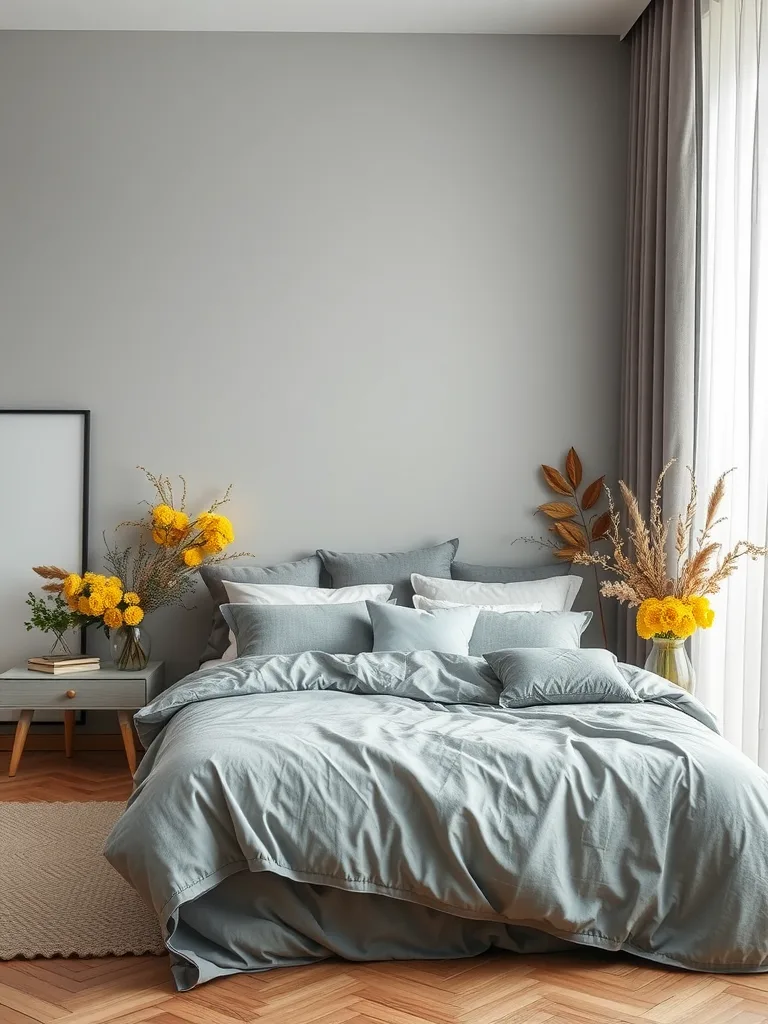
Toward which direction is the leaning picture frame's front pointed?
toward the camera

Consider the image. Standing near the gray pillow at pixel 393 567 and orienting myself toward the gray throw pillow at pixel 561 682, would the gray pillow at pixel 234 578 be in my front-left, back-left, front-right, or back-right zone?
back-right

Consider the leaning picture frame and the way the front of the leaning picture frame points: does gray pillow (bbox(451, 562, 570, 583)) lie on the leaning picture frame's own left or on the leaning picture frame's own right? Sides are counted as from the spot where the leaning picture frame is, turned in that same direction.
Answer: on the leaning picture frame's own left

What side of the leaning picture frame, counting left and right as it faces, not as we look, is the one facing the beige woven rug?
front

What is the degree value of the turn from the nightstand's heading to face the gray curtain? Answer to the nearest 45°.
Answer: approximately 90° to its left

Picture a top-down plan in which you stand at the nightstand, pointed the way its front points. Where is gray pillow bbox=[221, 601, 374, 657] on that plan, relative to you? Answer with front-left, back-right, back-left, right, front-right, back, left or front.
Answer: front-left

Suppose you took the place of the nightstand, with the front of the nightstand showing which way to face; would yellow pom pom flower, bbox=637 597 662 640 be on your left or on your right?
on your left

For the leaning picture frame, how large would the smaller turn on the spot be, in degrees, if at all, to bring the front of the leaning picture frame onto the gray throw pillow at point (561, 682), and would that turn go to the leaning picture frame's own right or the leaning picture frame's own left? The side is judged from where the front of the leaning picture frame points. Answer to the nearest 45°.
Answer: approximately 45° to the leaning picture frame's own left

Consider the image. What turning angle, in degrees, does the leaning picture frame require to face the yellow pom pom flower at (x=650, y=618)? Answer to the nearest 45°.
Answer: approximately 45° to its left

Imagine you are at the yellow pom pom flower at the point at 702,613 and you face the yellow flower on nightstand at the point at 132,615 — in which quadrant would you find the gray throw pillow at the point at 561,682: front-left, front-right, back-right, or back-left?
front-left

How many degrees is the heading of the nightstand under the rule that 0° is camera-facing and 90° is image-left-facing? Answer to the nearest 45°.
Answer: approximately 0°

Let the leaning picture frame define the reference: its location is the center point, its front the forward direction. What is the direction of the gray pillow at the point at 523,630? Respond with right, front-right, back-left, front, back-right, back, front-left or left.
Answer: front-left

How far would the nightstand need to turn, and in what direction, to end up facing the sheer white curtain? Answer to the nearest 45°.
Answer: approximately 45° to its left

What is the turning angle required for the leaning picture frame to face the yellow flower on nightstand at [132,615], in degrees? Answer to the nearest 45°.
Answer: approximately 45° to its left
